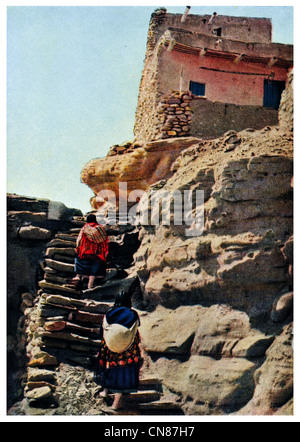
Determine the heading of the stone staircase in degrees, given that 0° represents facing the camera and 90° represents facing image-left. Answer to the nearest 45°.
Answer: approximately 0°

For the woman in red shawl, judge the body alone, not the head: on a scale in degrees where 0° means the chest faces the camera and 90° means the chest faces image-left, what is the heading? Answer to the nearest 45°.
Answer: approximately 180°
